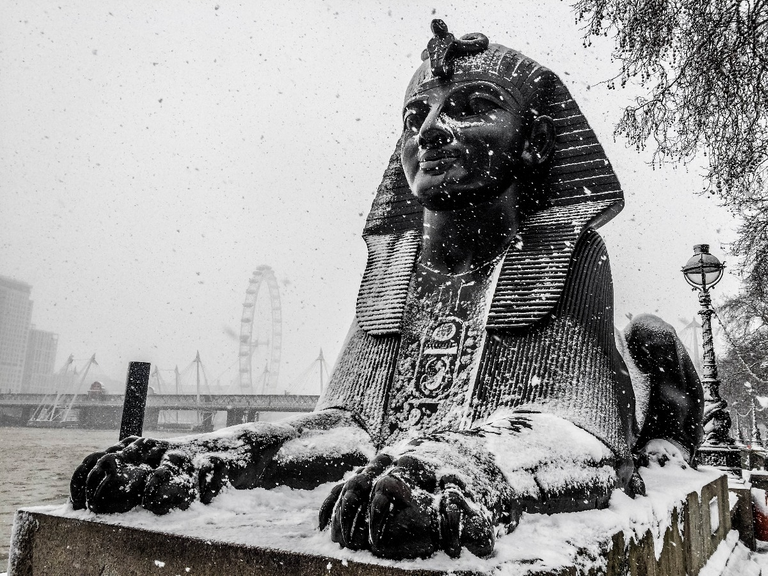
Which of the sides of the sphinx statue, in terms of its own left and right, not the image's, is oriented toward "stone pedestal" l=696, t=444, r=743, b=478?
back

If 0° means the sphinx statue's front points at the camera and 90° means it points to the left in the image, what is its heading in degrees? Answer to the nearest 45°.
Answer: approximately 45°
